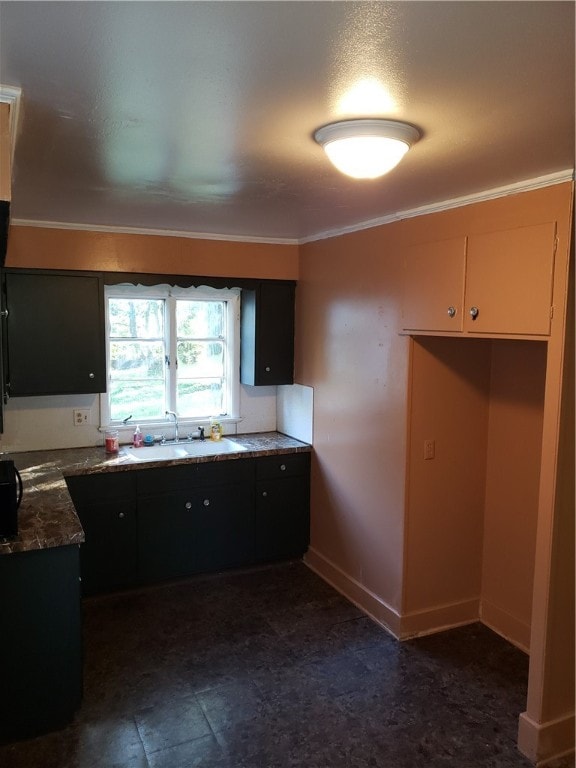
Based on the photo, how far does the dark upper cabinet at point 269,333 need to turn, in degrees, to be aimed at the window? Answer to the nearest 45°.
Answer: approximately 90° to its right

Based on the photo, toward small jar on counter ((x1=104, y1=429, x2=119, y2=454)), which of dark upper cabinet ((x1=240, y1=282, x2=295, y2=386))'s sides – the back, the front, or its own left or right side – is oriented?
right

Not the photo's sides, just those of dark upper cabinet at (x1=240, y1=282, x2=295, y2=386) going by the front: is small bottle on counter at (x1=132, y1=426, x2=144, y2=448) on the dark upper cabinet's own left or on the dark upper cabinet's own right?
on the dark upper cabinet's own right

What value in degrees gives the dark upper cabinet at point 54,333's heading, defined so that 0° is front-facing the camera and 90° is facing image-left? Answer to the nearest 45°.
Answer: approximately 0°

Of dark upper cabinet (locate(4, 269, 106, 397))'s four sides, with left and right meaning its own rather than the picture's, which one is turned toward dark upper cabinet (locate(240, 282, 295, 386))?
left

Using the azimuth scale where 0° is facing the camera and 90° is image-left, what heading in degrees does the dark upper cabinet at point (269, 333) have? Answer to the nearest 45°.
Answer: approximately 0°

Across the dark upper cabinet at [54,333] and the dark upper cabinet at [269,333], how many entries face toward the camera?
2
